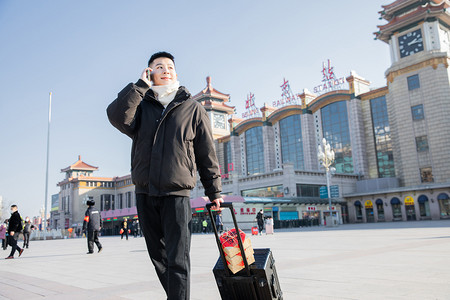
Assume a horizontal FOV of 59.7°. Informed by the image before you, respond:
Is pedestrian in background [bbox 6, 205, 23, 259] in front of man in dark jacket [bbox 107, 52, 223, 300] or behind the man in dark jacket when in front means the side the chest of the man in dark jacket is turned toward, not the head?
behind

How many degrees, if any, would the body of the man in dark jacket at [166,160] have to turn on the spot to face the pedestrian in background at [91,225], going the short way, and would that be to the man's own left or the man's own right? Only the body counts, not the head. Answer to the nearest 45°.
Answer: approximately 180°

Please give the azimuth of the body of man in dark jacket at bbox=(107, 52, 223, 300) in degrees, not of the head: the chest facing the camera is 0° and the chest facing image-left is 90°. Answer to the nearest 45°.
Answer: approximately 0°

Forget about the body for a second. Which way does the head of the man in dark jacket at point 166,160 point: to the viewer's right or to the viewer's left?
to the viewer's right
